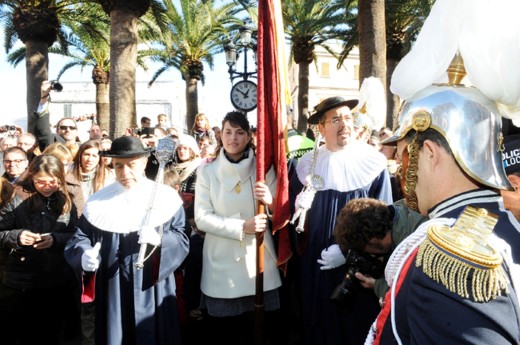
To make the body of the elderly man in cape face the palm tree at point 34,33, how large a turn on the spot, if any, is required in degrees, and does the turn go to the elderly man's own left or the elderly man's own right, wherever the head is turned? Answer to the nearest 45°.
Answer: approximately 180°

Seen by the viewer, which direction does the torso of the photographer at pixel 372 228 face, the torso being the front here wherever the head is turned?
to the viewer's left

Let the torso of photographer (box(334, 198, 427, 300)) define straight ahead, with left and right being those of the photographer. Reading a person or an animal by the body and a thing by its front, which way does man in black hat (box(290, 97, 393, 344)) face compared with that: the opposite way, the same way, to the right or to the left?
to the left

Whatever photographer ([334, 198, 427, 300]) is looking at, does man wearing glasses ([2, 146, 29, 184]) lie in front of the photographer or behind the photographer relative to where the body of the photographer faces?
in front

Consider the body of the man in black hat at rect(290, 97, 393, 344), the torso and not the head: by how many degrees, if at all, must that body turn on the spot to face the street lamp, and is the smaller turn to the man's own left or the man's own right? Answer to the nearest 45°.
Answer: approximately 180°

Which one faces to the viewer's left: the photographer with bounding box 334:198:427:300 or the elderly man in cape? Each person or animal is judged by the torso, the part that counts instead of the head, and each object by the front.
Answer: the photographer

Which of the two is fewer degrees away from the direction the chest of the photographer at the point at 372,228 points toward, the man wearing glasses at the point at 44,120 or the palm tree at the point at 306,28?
the man wearing glasses

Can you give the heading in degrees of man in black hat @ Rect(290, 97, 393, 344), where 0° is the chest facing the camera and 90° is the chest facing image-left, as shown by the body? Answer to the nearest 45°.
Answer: approximately 0°

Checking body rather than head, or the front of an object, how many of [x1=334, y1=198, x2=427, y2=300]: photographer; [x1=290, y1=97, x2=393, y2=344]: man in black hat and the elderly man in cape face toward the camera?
2

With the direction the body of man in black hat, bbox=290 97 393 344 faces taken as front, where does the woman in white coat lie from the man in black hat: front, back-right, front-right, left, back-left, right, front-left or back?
right

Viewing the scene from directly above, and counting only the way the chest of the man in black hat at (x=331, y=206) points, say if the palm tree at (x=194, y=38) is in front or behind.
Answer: behind
